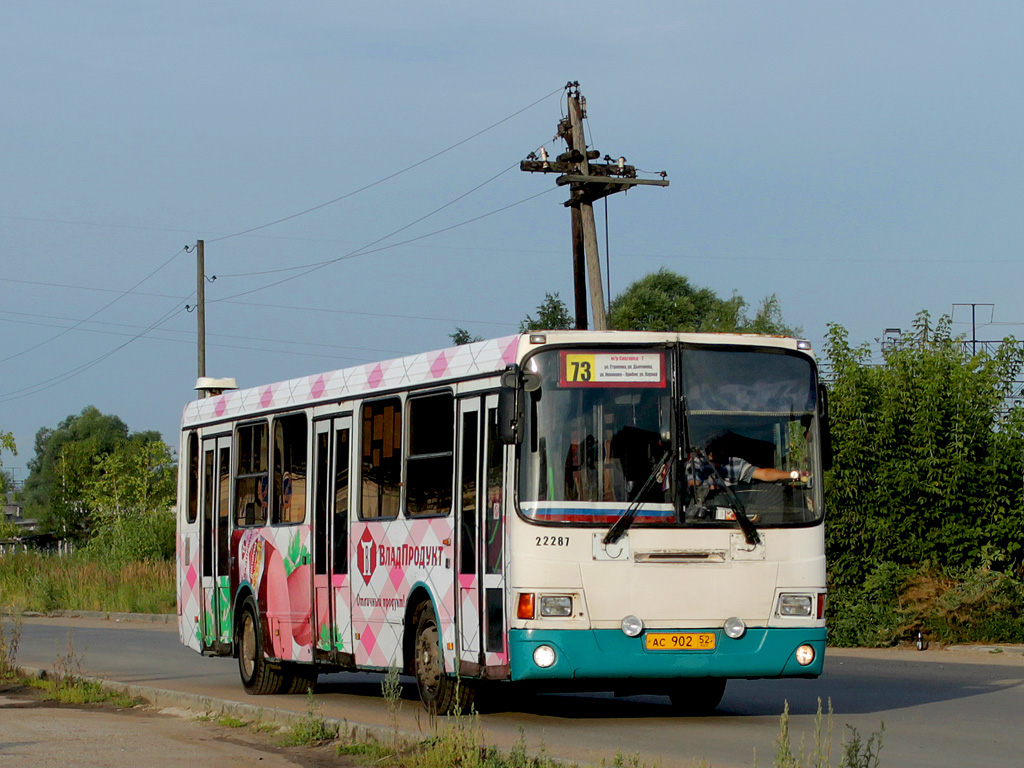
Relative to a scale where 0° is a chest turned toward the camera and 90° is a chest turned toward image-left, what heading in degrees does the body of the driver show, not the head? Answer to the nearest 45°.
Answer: approximately 315°

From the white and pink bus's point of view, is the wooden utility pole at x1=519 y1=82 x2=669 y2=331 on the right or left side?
on its left

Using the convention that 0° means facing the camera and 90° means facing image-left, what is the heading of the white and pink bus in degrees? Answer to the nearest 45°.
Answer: approximately 315°

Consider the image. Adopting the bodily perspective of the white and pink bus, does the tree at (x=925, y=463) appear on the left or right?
on its left

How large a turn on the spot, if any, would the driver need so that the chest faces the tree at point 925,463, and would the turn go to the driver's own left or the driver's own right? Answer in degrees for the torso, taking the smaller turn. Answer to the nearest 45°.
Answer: approximately 135° to the driver's own left
